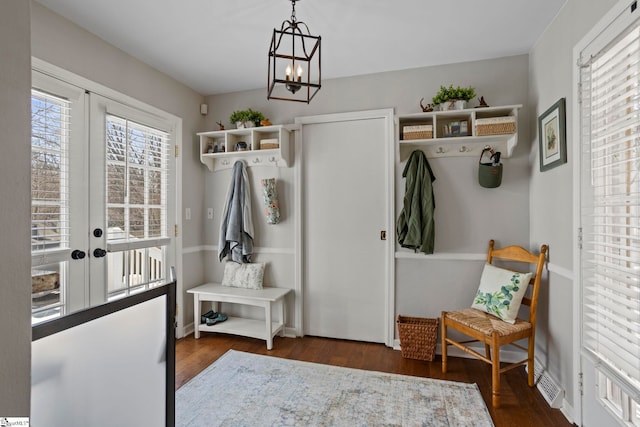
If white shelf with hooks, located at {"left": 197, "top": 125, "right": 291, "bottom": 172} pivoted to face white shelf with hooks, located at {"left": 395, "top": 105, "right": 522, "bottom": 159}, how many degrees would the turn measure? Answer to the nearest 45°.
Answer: approximately 90° to its left

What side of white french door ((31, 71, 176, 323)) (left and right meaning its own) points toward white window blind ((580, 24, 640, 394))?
front

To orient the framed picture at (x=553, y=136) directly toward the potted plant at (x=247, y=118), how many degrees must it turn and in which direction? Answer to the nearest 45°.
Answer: approximately 45° to its right

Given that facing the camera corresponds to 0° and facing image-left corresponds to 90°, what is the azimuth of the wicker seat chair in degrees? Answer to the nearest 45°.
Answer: approximately 45°

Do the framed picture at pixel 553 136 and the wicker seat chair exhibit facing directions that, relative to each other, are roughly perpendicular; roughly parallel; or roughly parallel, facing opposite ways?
roughly parallel

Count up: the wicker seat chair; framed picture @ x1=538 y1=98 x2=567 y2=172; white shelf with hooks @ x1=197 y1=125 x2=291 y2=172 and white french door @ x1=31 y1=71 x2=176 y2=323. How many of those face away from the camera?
0

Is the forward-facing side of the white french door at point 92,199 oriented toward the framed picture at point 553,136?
yes

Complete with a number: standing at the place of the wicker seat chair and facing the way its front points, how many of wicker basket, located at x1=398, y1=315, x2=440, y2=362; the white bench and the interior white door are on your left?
0

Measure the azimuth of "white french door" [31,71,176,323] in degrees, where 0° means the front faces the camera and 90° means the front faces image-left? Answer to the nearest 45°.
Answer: approximately 315°

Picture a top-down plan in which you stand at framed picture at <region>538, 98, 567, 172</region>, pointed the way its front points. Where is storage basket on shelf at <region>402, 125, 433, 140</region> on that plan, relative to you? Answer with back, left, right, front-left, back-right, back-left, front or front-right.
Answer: front-right

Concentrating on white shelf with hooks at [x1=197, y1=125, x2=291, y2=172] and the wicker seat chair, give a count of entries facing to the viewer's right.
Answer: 0

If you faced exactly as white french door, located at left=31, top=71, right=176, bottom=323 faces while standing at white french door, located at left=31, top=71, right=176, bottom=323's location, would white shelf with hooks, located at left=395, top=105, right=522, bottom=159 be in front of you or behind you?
in front

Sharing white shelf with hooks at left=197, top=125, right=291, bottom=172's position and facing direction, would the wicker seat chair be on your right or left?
on your left

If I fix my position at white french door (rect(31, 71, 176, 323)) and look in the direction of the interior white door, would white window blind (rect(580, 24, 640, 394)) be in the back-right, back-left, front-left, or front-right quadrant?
front-right

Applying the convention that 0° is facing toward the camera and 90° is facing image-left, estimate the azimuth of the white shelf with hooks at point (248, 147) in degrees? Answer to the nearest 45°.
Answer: approximately 45°

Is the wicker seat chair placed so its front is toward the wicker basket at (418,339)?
no

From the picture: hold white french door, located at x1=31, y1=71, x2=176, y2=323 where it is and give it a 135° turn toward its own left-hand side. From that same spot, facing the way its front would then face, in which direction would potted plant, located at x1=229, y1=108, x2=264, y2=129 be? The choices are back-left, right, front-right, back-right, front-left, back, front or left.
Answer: right

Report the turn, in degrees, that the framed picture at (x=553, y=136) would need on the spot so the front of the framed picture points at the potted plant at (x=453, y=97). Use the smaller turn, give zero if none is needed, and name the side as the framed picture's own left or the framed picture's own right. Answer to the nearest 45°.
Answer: approximately 45° to the framed picture's own right

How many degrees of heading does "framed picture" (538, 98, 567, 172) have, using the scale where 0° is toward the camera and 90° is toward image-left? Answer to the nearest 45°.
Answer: approximately 45°
